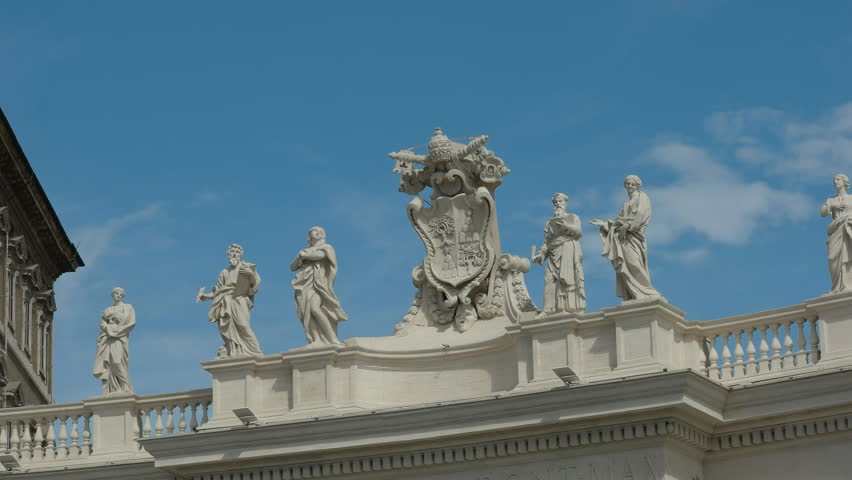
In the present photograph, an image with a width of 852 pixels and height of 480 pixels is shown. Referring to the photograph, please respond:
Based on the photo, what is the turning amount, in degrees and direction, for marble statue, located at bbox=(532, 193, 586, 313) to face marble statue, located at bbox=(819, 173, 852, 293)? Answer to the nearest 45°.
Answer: approximately 90° to its left

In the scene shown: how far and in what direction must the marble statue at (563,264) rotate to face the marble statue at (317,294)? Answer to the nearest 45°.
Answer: approximately 90° to its right

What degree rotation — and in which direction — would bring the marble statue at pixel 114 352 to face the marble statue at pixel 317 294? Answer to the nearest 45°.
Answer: approximately 45° to its left

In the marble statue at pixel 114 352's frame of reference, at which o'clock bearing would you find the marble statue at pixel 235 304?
the marble statue at pixel 235 304 is roughly at 10 o'clock from the marble statue at pixel 114 352.

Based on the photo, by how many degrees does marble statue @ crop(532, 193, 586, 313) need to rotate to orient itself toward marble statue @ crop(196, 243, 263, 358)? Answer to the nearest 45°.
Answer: approximately 90° to its right

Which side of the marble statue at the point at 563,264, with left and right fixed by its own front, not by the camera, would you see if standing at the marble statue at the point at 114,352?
right

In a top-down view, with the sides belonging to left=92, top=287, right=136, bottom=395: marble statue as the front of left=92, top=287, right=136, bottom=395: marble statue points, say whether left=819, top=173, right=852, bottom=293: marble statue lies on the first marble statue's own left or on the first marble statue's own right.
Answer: on the first marble statue's own left

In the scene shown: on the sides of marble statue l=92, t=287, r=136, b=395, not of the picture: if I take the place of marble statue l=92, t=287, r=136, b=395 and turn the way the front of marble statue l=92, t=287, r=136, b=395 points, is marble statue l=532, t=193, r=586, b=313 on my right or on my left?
on my left

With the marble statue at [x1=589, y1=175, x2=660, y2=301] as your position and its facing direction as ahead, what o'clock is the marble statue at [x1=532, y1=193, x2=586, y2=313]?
the marble statue at [x1=532, y1=193, x2=586, y2=313] is roughly at 2 o'clock from the marble statue at [x1=589, y1=175, x2=660, y2=301].

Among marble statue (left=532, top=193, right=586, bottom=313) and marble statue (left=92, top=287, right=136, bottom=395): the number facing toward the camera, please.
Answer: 2

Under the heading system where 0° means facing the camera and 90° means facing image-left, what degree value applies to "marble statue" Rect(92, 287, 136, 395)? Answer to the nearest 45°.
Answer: approximately 0°

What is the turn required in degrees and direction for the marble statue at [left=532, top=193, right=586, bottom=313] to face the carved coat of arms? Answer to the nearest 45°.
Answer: approximately 135° to its right

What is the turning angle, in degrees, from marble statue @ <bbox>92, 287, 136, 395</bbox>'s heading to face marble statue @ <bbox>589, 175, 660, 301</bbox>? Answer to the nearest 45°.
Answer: approximately 45° to its left
